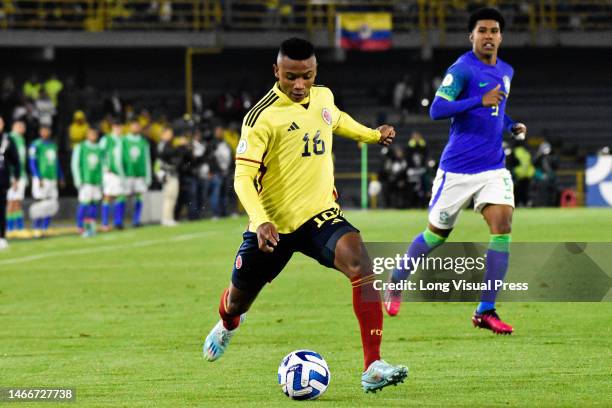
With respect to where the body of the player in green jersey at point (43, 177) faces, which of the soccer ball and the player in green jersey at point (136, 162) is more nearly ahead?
the soccer ball

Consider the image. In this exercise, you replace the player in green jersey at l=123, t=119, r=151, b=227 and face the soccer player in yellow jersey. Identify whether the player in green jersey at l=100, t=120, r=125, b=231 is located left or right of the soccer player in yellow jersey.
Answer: right

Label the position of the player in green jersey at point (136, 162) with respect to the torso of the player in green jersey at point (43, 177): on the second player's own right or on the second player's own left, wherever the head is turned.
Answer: on the second player's own left

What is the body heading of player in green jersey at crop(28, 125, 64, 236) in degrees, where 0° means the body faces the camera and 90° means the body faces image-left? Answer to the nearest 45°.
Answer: approximately 315°

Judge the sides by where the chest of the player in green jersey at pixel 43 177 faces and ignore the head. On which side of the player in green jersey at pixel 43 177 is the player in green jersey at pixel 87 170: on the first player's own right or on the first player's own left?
on the first player's own left

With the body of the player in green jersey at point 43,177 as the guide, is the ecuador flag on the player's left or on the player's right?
on the player's left
